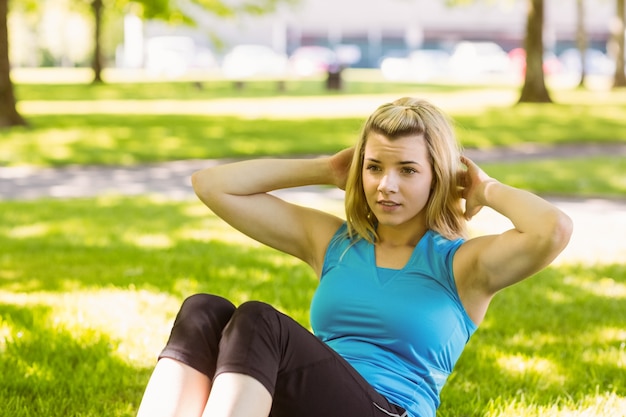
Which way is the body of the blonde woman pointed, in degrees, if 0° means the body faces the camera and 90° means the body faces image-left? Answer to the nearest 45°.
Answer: approximately 45°
